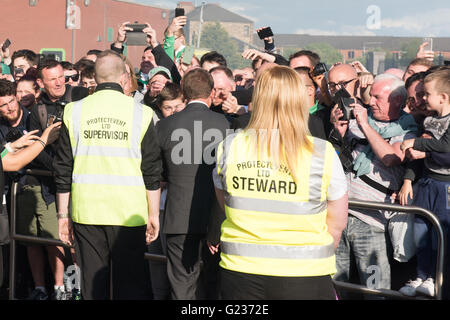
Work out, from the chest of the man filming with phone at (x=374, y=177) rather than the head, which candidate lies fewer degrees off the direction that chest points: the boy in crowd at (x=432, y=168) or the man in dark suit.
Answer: the man in dark suit

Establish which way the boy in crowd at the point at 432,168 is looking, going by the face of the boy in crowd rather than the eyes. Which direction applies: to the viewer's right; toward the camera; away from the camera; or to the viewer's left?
to the viewer's left

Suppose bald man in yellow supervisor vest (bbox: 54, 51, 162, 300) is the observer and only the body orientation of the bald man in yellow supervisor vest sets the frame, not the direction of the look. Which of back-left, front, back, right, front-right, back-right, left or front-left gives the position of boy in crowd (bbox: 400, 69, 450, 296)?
right

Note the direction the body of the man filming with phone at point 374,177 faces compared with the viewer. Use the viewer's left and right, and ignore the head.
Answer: facing the viewer and to the left of the viewer

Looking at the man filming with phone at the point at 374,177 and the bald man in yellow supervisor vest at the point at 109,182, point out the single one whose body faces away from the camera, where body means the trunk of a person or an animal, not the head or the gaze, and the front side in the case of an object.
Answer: the bald man in yellow supervisor vest

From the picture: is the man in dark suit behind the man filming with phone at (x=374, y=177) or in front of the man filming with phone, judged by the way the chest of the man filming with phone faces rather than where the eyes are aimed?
in front

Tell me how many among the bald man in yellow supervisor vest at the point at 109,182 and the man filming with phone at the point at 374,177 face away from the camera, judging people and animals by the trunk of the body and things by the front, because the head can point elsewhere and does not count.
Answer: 1

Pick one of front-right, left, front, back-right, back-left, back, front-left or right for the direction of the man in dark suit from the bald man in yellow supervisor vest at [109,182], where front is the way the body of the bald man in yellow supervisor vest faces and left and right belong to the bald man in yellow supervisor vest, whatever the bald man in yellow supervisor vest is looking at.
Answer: right

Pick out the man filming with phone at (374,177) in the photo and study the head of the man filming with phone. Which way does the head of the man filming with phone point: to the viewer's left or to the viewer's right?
to the viewer's left

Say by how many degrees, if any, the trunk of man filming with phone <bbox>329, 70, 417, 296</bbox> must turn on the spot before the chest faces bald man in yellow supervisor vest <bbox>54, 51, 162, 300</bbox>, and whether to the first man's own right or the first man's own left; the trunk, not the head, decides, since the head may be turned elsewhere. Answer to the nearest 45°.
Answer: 0° — they already face them

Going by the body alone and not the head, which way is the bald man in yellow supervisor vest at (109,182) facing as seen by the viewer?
away from the camera

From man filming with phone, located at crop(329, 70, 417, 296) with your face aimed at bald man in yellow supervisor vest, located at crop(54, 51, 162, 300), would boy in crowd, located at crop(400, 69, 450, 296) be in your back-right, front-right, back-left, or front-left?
back-left

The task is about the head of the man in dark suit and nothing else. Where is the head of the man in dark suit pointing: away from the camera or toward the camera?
away from the camera

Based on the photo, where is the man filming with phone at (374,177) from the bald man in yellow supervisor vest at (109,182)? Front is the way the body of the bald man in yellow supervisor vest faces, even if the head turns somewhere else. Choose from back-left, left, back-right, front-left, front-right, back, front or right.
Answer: right

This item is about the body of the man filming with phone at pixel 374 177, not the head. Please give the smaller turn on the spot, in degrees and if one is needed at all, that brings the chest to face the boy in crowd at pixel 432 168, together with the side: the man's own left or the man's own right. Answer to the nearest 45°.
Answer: approximately 90° to the man's own left
